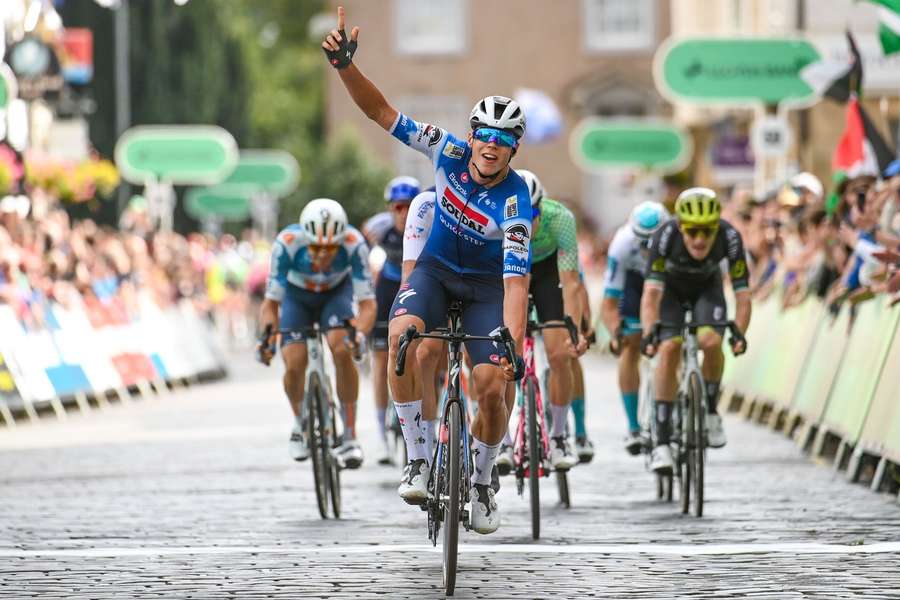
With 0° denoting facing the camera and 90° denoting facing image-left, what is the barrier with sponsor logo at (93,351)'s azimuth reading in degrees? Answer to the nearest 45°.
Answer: approximately 315°

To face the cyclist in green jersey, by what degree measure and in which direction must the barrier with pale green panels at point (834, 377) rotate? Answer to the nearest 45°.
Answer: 0° — it already faces them

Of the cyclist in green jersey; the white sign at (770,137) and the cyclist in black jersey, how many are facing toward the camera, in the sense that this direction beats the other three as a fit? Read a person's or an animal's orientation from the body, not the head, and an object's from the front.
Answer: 3

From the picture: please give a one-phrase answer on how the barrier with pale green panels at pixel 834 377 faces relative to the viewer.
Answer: facing the viewer and to the left of the viewer

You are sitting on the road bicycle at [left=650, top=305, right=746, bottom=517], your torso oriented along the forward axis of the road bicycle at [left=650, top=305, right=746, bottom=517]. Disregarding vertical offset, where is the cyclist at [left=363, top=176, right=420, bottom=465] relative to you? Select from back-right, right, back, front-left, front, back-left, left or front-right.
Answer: back-right

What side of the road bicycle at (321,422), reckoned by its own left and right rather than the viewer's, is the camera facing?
front

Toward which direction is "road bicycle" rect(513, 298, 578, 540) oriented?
toward the camera

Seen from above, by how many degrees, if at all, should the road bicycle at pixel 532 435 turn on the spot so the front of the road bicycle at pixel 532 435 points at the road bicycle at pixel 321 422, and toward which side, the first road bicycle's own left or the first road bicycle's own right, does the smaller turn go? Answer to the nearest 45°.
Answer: approximately 90° to the first road bicycle's own right

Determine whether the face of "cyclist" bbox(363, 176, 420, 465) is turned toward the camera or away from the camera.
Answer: toward the camera

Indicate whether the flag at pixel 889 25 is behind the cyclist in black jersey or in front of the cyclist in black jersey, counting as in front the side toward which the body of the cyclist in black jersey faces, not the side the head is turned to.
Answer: behind

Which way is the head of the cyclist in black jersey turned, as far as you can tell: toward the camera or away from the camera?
toward the camera

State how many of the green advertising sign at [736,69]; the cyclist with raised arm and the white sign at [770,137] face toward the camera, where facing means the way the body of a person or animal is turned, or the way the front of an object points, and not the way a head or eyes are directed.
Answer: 3

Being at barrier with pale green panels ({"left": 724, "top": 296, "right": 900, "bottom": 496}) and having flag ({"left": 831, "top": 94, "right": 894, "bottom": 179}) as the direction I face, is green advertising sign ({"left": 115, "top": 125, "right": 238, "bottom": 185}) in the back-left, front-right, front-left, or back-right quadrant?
front-left

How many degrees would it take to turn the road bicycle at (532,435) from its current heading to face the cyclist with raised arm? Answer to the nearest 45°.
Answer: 0° — it already faces them

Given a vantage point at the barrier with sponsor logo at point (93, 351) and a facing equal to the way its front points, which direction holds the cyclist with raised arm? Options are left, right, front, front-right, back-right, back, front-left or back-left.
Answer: front-right

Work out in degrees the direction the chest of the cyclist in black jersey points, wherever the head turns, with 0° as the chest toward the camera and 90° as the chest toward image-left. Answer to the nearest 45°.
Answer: approximately 0°
